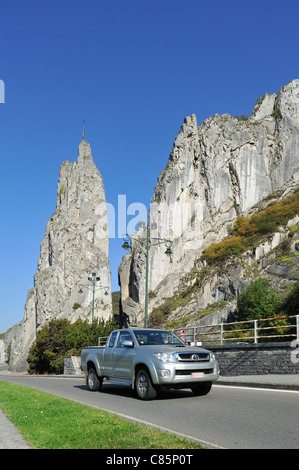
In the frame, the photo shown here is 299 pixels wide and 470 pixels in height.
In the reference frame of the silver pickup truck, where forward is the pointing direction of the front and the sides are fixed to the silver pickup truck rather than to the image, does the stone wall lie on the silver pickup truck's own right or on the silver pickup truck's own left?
on the silver pickup truck's own left

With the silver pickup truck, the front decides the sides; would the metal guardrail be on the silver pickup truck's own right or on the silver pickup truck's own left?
on the silver pickup truck's own left

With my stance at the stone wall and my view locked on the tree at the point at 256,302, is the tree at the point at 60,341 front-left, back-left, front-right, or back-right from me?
front-left

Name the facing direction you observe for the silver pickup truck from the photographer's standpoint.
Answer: facing the viewer and to the right of the viewer

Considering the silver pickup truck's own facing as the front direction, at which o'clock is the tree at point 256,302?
The tree is roughly at 8 o'clock from the silver pickup truck.
